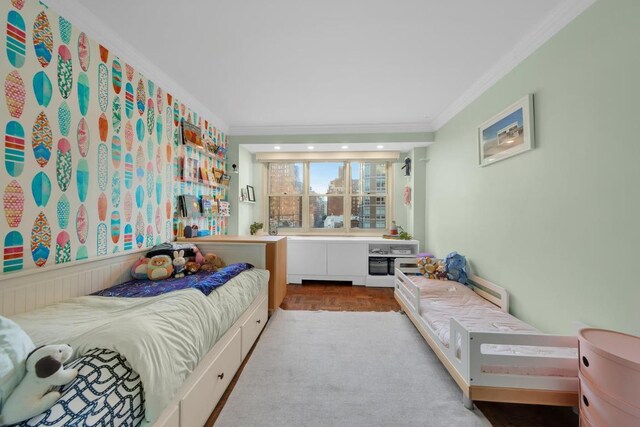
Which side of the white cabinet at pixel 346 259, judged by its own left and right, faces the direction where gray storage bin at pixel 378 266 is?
left

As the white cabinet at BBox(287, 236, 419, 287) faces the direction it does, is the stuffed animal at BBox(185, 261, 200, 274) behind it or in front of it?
in front

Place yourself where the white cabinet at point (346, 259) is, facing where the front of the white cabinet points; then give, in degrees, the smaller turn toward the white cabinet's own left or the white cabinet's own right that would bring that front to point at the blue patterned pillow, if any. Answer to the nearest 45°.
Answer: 0° — it already faces it

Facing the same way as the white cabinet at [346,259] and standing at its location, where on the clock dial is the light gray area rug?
The light gray area rug is roughly at 12 o'clock from the white cabinet.

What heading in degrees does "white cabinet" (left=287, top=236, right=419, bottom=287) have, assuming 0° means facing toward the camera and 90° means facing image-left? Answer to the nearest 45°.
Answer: approximately 0°

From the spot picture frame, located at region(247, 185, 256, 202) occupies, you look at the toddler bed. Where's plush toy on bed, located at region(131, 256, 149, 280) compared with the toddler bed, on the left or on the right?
right

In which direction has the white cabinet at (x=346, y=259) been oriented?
toward the camera

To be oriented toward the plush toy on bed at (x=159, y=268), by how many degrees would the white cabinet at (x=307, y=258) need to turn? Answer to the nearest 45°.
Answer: approximately 45° to its right

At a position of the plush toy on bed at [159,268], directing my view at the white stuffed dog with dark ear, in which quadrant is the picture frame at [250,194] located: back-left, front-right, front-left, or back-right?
back-left

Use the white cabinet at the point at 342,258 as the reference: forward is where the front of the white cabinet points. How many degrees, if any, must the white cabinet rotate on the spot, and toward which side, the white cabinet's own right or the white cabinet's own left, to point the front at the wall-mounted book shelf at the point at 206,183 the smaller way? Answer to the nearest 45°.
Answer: approximately 45° to the white cabinet's own right

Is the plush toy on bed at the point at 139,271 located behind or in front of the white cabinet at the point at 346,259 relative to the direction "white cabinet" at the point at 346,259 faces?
in front

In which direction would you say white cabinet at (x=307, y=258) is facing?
toward the camera

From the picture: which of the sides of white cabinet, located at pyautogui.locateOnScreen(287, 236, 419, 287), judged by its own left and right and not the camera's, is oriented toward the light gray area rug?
front

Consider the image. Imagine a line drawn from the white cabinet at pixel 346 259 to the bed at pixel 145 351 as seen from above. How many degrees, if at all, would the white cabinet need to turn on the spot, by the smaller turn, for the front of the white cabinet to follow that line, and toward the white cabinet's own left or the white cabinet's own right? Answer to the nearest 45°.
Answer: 0° — it already faces it
